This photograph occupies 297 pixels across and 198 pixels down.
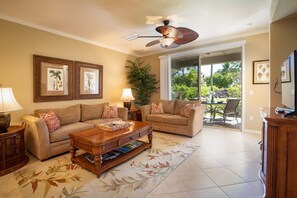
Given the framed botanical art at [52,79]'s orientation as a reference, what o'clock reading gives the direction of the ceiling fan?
The ceiling fan is roughly at 12 o'clock from the framed botanical art.

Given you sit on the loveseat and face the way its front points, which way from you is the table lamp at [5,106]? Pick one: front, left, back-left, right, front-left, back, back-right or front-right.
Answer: front

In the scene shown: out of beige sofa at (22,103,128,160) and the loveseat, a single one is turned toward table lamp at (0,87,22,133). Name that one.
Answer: the loveseat

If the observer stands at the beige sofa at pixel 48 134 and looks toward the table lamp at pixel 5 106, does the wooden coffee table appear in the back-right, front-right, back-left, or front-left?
back-left

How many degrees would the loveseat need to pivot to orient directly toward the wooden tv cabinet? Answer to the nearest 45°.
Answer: approximately 45° to its left

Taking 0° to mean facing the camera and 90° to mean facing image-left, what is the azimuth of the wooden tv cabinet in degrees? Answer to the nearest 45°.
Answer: approximately 90°

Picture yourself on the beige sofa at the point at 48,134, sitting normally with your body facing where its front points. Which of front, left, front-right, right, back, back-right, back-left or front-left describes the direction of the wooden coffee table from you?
front

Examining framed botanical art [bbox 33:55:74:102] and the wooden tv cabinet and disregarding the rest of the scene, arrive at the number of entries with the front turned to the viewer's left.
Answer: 1

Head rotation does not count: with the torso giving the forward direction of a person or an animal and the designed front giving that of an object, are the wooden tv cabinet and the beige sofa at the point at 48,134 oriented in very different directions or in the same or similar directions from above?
very different directions
